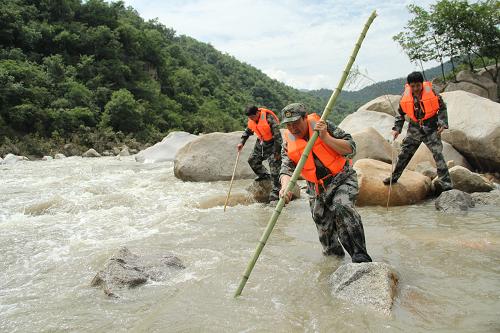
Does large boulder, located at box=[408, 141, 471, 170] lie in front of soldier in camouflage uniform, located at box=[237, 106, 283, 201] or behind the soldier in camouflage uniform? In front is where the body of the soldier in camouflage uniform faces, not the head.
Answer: behind

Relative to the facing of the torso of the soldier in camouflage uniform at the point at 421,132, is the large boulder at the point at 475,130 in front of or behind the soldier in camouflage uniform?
behind

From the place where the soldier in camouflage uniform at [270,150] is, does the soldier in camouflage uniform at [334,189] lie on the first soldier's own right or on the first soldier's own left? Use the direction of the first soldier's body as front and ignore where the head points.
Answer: on the first soldier's own left

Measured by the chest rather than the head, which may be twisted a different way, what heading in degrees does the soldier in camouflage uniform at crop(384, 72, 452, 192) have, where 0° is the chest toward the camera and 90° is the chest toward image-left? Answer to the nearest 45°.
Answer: approximately 0°

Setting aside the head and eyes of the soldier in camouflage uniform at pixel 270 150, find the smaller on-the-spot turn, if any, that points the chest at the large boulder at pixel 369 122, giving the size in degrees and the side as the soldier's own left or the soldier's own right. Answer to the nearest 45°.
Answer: approximately 180°

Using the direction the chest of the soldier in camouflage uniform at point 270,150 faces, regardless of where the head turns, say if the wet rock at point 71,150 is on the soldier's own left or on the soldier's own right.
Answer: on the soldier's own right

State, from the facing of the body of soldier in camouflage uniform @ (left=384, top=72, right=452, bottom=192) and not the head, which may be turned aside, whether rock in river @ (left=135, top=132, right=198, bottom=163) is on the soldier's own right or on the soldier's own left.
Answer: on the soldier's own right

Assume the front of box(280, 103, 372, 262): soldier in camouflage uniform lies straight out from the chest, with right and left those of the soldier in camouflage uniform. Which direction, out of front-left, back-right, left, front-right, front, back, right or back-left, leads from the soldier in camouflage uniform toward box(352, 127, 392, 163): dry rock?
back-right

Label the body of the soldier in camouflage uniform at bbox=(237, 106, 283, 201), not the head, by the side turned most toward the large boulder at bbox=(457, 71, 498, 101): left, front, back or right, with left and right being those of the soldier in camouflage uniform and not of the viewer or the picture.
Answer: back
